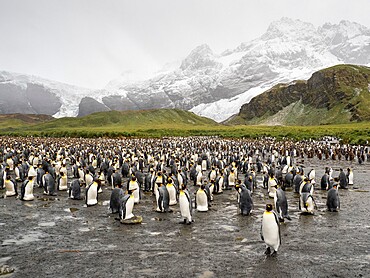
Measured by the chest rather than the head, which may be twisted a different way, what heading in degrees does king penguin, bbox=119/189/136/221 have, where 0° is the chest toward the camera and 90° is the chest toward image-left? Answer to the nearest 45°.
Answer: approximately 315°

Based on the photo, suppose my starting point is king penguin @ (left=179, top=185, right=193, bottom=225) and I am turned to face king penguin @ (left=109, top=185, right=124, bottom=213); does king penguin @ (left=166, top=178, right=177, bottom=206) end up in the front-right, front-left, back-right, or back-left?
front-right

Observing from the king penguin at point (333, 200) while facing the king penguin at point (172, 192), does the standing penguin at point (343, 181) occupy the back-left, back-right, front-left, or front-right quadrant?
back-right

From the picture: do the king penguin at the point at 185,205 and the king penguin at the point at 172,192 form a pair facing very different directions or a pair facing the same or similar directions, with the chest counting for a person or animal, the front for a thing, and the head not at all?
same or similar directions

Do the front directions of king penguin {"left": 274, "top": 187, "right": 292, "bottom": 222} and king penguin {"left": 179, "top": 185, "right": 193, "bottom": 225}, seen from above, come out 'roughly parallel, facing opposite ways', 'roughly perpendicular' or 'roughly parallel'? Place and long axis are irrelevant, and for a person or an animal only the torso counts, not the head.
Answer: roughly perpendicular

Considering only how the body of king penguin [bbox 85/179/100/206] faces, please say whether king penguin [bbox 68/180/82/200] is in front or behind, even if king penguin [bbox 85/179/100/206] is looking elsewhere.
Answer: behind

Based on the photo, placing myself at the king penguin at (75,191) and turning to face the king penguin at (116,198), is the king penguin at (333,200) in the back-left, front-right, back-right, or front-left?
front-left

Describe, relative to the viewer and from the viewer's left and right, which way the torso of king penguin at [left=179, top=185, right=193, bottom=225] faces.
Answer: facing the viewer and to the left of the viewer

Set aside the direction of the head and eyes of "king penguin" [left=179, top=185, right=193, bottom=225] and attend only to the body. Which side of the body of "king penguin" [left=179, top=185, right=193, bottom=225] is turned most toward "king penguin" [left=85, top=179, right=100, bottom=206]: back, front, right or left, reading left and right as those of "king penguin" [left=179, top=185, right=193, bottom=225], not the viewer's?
right

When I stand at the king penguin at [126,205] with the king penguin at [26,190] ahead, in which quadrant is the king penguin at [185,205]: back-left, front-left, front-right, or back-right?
back-right

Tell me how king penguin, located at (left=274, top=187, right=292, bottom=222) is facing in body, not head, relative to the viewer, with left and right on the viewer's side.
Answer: facing away from the viewer and to the left of the viewer

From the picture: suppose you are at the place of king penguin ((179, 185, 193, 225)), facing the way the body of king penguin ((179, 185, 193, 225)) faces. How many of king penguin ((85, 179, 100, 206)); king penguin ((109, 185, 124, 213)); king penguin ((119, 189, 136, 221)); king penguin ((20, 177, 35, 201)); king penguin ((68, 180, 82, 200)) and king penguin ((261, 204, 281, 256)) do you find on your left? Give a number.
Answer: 1

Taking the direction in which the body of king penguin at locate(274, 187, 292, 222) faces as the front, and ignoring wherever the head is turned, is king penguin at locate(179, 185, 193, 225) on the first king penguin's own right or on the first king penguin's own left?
on the first king penguin's own left

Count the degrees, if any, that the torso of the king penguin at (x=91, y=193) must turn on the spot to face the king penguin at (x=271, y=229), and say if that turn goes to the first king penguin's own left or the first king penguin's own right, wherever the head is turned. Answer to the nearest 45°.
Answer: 0° — it already faces it

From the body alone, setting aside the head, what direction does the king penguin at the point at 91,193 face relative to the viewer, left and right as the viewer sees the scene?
facing the viewer and to the right of the viewer

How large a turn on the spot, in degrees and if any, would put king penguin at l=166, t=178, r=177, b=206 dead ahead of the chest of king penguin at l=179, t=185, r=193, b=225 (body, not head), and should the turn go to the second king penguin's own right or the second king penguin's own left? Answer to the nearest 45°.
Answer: approximately 135° to the second king penguin's own right

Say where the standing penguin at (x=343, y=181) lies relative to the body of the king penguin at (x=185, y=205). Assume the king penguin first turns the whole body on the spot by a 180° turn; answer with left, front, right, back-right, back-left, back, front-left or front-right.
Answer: front

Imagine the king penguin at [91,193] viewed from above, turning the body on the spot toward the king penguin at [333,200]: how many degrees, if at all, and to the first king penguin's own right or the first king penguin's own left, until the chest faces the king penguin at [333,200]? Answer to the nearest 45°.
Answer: approximately 45° to the first king penguin's own left

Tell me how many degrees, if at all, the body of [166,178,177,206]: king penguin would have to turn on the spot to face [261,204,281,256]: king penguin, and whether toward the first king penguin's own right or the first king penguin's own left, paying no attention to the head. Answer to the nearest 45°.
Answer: approximately 90° to the first king penguin's own left
